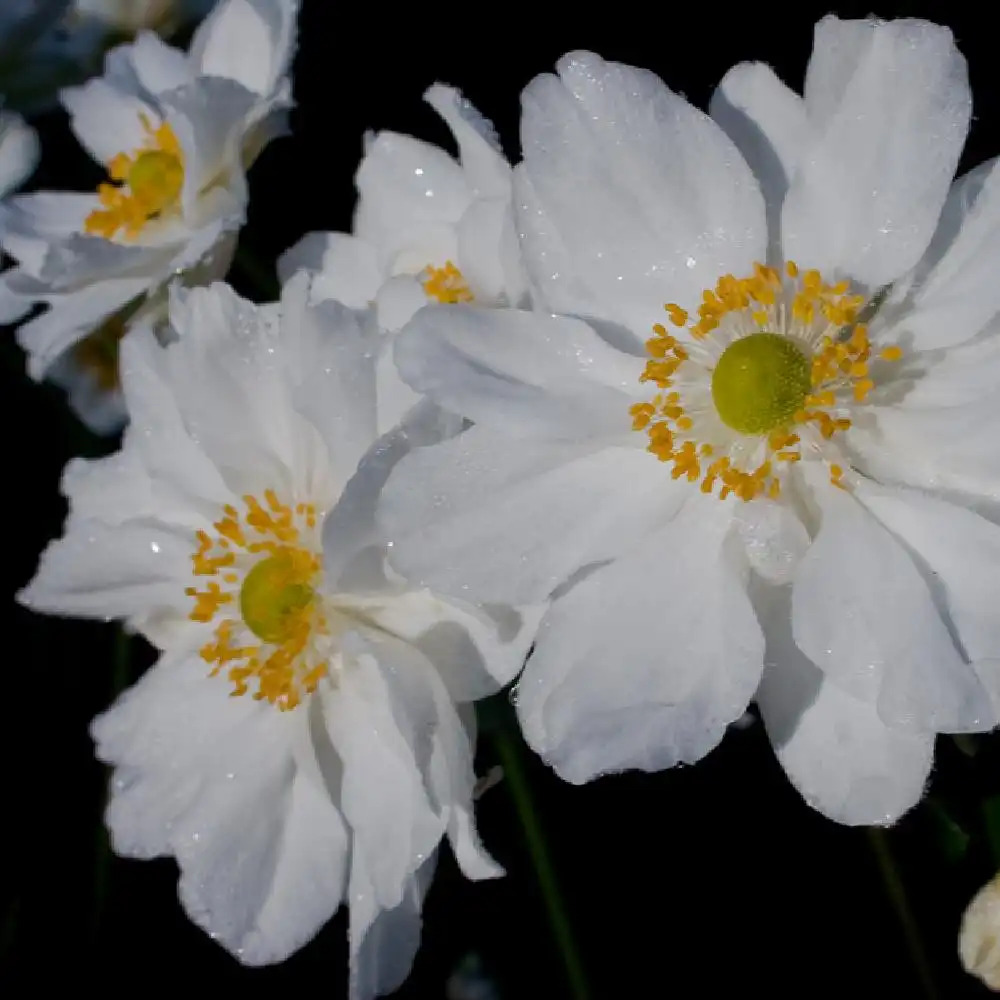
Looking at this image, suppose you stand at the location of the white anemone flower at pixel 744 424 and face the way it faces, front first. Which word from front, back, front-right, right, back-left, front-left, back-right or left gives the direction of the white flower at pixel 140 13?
back-right

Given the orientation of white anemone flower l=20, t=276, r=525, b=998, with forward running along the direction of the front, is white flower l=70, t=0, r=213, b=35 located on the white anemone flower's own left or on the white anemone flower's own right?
on the white anemone flower's own right

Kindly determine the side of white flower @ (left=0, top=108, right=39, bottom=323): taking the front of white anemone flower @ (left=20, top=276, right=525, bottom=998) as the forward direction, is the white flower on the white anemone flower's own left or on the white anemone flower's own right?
on the white anemone flower's own right

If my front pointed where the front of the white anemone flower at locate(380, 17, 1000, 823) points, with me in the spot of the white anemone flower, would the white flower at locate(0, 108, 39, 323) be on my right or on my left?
on my right

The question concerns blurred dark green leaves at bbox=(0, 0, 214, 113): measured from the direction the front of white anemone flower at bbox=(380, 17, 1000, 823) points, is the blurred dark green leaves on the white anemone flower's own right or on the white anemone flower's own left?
on the white anemone flower's own right

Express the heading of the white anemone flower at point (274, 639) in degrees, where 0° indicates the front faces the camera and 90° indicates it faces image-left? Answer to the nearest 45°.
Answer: approximately 45°

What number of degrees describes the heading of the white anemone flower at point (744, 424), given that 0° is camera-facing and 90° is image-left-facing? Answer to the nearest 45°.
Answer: approximately 0°
